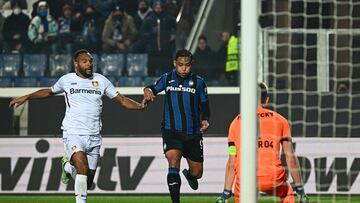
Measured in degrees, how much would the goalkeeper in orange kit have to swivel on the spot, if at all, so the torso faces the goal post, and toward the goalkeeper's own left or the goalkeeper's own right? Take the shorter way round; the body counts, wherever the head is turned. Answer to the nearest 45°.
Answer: approximately 180°

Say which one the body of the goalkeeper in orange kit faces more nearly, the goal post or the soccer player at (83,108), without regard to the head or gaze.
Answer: the soccer player

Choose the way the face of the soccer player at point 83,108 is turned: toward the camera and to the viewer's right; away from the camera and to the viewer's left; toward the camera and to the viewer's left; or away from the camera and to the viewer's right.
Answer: toward the camera and to the viewer's right

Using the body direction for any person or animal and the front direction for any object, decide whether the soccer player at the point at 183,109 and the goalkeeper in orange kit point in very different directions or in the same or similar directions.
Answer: very different directions

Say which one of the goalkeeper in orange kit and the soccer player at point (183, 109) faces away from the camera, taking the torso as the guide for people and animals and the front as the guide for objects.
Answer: the goalkeeper in orange kit

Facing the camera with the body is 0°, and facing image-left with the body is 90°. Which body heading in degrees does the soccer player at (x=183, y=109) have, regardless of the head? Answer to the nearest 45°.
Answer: approximately 0°

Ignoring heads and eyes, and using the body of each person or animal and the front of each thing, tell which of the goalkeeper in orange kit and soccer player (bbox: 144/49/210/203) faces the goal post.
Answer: the soccer player

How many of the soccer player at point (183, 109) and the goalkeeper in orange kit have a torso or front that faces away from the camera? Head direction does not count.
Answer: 1

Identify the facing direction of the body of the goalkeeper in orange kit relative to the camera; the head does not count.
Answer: away from the camera
